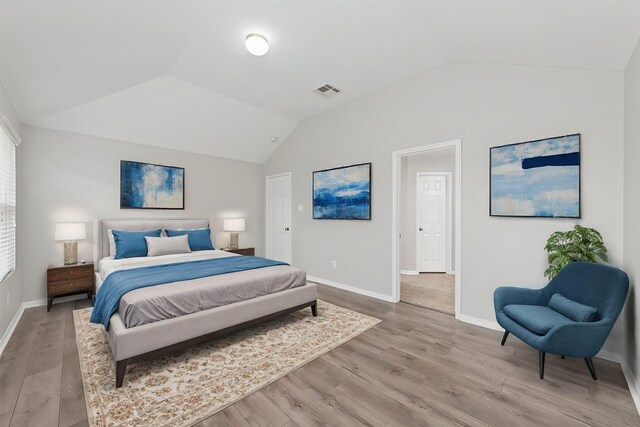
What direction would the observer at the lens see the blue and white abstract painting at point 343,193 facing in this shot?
facing the viewer and to the left of the viewer

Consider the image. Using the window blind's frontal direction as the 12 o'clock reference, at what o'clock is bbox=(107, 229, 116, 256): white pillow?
The white pillow is roughly at 11 o'clock from the window blind.

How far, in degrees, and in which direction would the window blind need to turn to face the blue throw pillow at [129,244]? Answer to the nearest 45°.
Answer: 0° — it already faces it

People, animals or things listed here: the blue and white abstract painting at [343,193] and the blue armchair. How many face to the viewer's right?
0

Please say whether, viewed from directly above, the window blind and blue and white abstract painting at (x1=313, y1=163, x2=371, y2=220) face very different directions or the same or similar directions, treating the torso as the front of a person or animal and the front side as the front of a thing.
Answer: very different directions

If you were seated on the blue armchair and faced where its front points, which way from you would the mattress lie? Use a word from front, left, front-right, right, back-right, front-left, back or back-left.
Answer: front

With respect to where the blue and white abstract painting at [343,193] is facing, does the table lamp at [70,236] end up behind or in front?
in front

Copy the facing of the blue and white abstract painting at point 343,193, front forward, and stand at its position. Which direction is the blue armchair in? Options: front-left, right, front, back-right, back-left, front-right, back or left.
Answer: left

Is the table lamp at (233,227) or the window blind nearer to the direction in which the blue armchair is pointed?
the window blind

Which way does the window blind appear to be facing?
to the viewer's right

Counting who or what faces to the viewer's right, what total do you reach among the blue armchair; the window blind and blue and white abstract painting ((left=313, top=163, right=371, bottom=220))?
1
